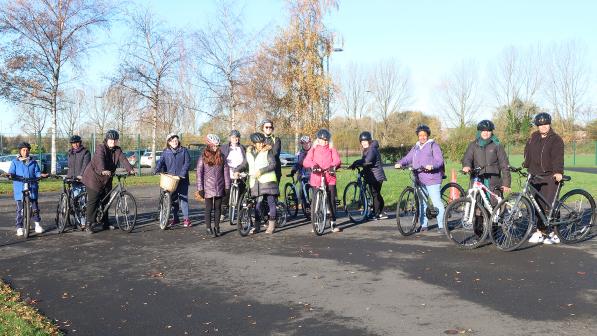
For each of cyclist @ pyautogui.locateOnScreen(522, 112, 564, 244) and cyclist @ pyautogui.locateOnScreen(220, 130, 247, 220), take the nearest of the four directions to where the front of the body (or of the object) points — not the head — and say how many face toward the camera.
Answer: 2

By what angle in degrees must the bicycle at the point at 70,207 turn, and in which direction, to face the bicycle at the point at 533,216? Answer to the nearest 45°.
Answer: approximately 90° to its left

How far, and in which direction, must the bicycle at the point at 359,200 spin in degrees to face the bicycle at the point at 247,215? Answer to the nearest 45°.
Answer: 0° — it already faces it

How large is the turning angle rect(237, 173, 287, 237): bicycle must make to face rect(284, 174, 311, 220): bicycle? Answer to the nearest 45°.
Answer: approximately 180°

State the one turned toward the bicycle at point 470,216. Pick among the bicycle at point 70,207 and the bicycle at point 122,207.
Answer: the bicycle at point 122,207

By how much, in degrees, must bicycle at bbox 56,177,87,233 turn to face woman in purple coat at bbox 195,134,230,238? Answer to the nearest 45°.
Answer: approximately 90° to its left

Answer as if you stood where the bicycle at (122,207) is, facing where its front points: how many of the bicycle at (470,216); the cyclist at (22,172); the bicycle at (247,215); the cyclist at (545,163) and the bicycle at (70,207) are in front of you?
3

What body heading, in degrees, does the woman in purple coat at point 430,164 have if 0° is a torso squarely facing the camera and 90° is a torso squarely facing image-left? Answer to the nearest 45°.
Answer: approximately 45°

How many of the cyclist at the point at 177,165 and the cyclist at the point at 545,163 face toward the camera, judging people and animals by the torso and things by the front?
2

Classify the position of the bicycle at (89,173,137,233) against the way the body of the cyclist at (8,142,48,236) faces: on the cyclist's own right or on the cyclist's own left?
on the cyclist's own left

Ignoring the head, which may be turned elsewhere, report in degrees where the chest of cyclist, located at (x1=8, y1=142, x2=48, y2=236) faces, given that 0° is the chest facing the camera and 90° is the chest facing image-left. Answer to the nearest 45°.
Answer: approximately 0°
